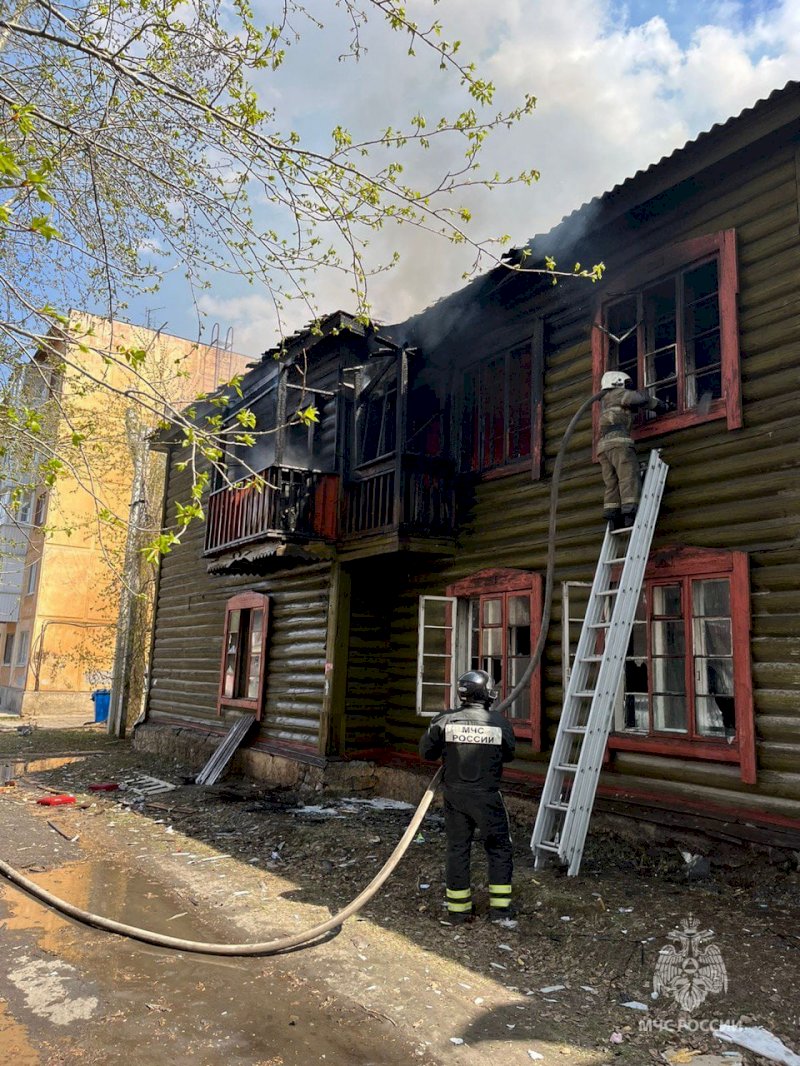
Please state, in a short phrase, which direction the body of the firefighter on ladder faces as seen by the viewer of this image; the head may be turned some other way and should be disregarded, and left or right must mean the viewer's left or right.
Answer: facing away from the viewer and to the right of the viewer

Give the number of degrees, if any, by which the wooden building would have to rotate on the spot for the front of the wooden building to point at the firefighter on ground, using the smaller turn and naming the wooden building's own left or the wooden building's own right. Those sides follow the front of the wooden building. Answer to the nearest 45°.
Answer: approximately 45° to the wooden building's own left

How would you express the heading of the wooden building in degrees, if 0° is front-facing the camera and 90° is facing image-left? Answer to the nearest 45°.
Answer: approximately 45°

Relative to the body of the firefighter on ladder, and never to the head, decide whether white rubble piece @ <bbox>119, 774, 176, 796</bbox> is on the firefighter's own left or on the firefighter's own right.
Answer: on the firefighter's own left

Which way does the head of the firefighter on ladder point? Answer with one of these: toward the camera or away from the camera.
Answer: away from the camera

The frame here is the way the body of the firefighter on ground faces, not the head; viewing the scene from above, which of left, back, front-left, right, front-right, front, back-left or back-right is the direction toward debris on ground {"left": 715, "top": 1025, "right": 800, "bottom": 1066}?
back-right

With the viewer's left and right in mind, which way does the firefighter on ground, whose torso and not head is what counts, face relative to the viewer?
facing away from the viewer

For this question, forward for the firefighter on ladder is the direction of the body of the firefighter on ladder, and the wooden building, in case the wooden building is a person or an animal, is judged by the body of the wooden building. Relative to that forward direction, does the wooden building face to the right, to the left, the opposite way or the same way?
the opposite way

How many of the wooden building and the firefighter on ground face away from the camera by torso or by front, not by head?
1

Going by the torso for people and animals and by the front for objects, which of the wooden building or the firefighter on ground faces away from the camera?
the firefighter on ground
